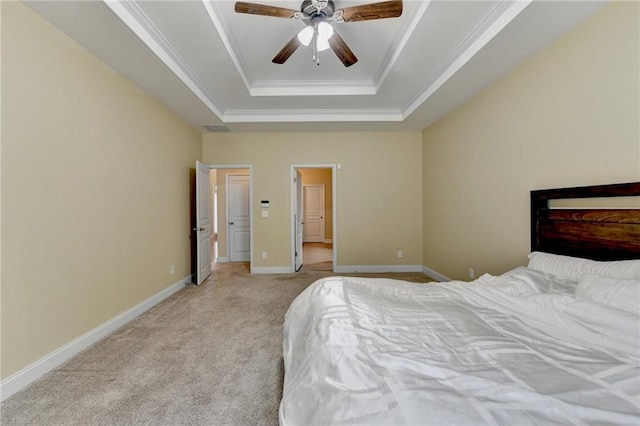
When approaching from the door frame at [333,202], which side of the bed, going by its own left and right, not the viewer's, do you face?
right

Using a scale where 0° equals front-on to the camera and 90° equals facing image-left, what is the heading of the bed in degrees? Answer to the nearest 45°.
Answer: approximately 45°

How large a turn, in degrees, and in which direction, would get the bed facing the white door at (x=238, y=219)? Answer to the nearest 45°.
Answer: approximately 90° to its right

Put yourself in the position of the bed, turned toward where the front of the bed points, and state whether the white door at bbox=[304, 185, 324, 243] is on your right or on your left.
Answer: on your right

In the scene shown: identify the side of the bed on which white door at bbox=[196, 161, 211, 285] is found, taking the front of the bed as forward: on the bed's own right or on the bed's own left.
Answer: on the bed's own right
